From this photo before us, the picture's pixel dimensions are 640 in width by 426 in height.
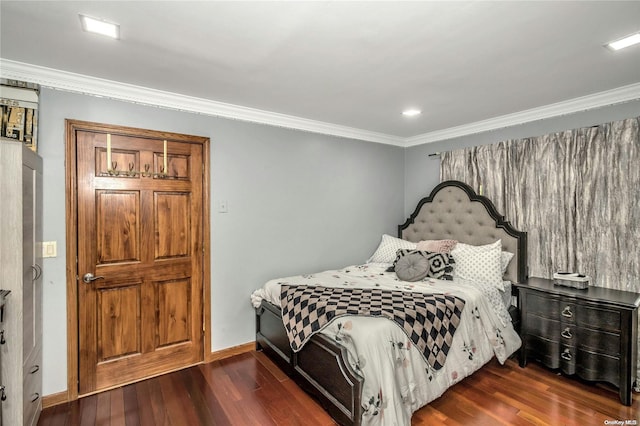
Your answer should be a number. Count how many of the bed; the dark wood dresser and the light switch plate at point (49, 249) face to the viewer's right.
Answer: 0

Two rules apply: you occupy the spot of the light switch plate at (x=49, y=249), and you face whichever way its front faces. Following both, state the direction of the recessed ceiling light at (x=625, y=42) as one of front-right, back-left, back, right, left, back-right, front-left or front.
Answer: front-left

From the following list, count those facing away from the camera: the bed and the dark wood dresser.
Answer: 0

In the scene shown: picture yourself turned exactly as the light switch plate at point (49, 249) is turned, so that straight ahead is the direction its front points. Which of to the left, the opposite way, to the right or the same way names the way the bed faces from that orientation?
to the right

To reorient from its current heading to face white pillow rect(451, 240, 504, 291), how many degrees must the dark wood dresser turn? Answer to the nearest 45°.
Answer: approximately 45° to its right

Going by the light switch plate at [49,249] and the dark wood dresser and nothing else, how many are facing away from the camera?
0

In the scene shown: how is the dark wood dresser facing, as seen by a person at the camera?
facing the viewer and to the left of the viewer

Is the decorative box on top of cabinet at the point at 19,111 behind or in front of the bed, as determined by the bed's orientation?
in front

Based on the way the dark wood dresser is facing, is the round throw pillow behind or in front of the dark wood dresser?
in front

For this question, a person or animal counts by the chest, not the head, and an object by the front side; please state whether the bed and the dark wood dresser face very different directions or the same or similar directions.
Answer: same or similar directions

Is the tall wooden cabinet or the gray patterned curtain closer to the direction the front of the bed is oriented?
the tall wooden cabinet

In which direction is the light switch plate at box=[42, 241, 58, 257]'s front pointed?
toward the camera

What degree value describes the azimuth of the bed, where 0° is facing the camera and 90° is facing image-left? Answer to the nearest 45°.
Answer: approximately 45°
